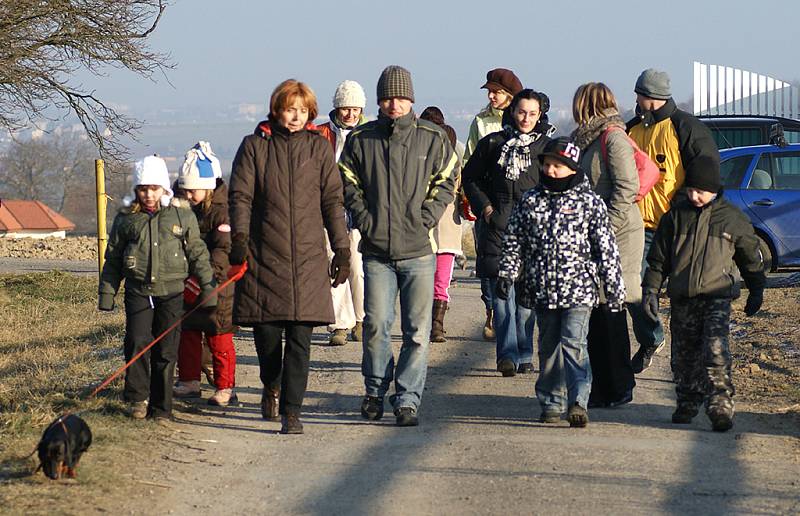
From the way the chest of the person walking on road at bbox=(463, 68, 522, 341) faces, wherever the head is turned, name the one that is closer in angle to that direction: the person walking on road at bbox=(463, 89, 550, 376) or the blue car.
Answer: the person walking on road

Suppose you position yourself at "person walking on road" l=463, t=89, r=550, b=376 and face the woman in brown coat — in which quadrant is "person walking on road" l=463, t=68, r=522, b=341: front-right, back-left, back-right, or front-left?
back-right

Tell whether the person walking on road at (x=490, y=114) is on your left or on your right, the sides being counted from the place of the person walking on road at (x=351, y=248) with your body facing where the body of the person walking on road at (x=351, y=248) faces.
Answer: on your left
